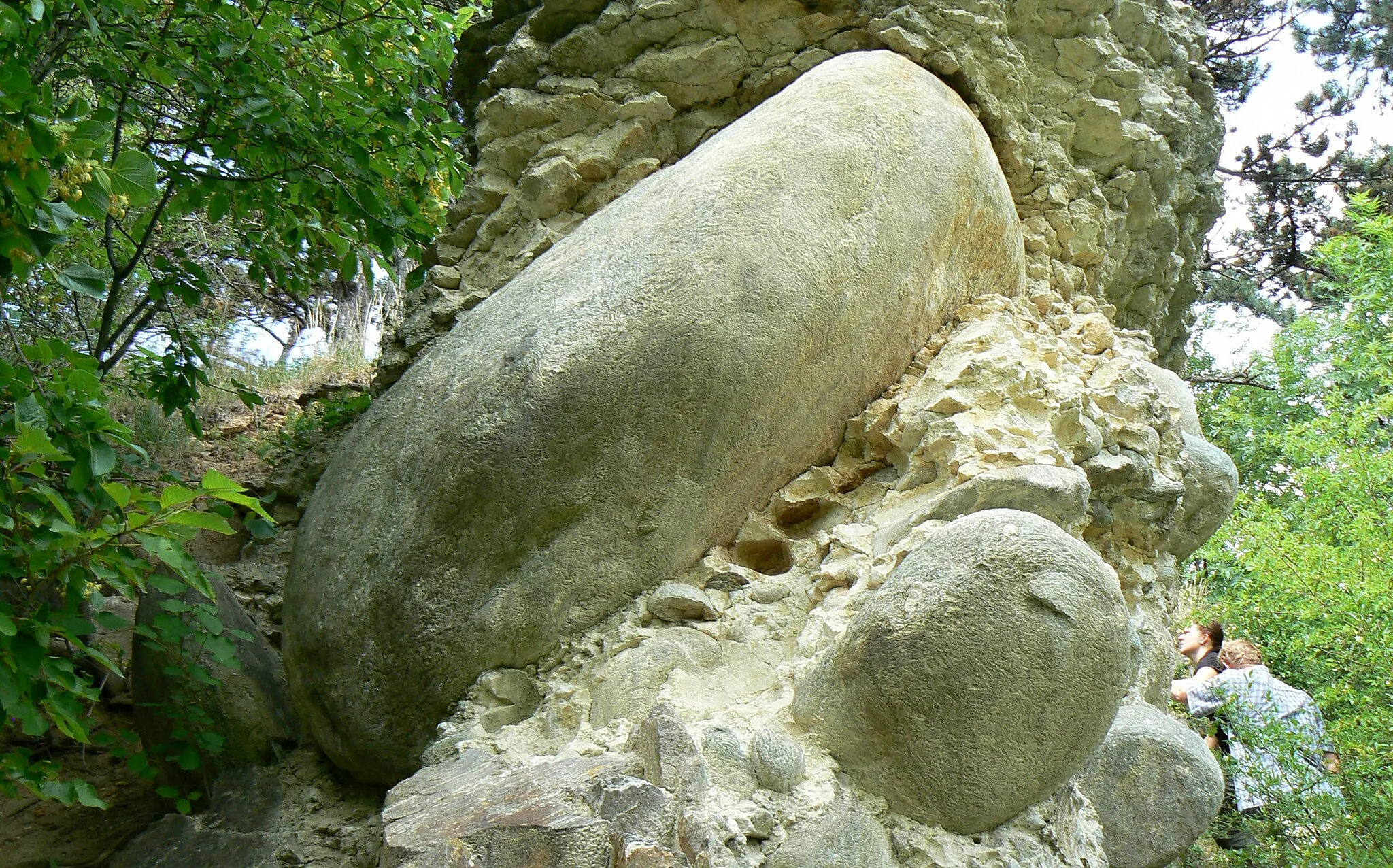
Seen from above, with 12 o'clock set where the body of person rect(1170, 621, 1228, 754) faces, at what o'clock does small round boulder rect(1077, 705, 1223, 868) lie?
The small round boulder is roughly at 9 o'clock from the person.

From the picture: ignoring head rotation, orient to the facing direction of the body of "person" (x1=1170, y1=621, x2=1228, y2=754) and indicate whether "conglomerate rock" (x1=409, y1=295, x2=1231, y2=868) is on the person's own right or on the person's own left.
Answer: on the person's own left

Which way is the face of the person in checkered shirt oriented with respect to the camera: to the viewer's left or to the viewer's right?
to the viewer's left

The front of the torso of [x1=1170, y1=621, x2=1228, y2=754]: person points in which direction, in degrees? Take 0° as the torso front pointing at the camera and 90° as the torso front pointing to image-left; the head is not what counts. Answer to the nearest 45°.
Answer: approximately 90°

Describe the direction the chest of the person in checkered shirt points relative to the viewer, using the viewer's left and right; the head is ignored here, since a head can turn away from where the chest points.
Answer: facing away from the viewer and to the left of the viewer

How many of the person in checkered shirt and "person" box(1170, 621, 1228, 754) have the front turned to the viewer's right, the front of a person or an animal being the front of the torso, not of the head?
0
